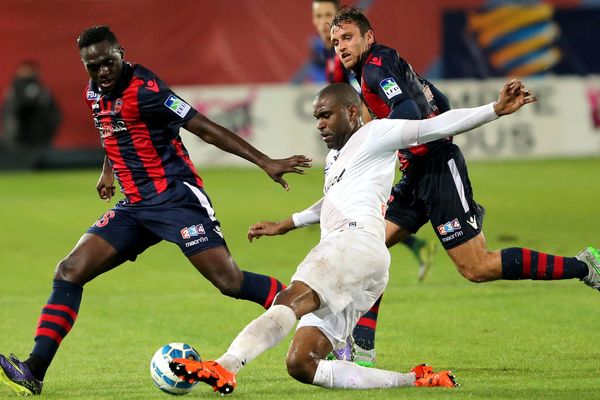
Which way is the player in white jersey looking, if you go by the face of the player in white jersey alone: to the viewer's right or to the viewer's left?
to the viewer's left

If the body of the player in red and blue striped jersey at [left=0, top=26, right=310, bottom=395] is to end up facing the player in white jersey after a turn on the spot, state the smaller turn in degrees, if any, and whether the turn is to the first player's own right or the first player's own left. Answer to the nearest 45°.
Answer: approximately 90° to the first player's own left

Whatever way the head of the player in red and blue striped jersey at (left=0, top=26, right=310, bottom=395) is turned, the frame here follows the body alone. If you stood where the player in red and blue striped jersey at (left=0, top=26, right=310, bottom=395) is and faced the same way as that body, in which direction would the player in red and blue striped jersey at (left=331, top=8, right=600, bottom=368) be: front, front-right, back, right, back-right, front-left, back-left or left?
back-left

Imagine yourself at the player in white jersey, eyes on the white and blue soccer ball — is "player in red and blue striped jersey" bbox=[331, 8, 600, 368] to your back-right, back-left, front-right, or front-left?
back-right

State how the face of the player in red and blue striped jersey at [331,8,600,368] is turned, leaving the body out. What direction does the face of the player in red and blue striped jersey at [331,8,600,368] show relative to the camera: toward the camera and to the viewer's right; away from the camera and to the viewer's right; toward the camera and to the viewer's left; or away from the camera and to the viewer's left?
toward the camera and to the viewer's left
